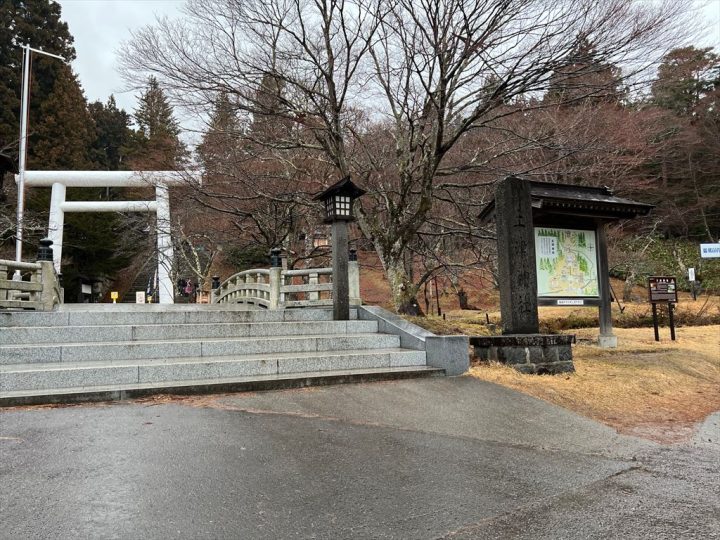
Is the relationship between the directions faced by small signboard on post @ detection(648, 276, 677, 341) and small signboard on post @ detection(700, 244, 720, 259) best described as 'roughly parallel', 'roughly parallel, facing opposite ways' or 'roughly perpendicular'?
roughly parallel

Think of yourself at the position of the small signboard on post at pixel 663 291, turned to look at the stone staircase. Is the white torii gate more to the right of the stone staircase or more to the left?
right

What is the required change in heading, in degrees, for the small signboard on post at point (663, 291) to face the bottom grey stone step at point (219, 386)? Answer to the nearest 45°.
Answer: approximately 45° to its right

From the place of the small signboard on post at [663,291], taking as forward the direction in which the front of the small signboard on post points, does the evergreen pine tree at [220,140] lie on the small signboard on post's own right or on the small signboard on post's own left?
on the small signboard on post's own right

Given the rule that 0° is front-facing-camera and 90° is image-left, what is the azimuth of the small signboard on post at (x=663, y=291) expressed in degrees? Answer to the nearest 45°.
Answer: approximately 0°

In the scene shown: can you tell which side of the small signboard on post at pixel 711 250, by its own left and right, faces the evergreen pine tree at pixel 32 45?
right

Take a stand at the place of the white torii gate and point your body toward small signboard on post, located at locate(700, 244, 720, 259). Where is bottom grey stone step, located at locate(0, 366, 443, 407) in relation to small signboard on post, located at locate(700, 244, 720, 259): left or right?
right

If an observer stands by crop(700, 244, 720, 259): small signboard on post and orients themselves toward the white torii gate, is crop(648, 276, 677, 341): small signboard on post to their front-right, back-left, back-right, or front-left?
front-left

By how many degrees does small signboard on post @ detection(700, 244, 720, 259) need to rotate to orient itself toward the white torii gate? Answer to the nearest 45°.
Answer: approximately 90° to its right

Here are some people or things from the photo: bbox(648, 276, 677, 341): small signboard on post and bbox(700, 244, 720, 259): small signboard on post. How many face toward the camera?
2

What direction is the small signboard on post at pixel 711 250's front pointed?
toward the camera

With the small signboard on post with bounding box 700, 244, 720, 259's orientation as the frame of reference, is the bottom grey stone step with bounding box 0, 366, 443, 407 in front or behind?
in front
